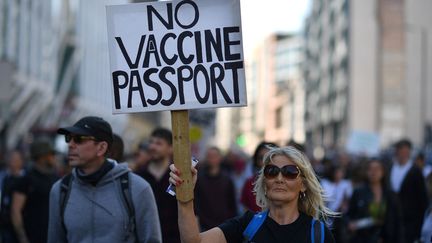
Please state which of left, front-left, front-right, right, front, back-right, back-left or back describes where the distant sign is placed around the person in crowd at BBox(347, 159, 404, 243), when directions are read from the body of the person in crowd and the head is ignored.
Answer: back

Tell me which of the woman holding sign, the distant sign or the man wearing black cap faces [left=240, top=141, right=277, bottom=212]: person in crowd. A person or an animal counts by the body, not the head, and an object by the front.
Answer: the distant sign

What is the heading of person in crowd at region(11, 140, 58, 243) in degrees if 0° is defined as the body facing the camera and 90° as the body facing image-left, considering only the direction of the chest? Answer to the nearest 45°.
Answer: approximately 315°

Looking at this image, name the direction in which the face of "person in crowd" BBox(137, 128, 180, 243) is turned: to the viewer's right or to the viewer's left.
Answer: to the viewer's left

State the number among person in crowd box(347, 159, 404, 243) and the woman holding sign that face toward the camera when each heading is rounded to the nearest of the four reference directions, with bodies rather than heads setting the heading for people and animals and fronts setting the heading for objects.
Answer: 2

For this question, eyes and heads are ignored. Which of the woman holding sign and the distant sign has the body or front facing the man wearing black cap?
the distant sign
